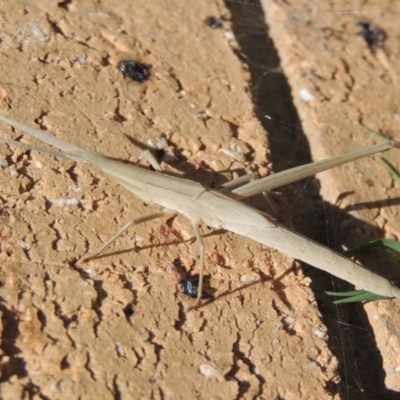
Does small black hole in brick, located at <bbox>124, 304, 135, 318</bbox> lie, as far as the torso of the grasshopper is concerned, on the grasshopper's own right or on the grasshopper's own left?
on the grasshopper's own left

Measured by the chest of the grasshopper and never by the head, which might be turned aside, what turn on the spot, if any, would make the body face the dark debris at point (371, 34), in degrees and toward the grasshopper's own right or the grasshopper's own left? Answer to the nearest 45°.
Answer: approximately 90° to the grasshopper's own right

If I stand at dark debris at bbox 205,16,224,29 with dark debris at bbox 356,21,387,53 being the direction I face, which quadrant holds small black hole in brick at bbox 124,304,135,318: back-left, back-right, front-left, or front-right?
back-right

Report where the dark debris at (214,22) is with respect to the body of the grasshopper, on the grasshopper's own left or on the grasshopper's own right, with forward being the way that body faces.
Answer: on the grasshopper's own right

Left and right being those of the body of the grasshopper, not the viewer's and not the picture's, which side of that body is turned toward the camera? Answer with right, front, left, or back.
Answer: left
